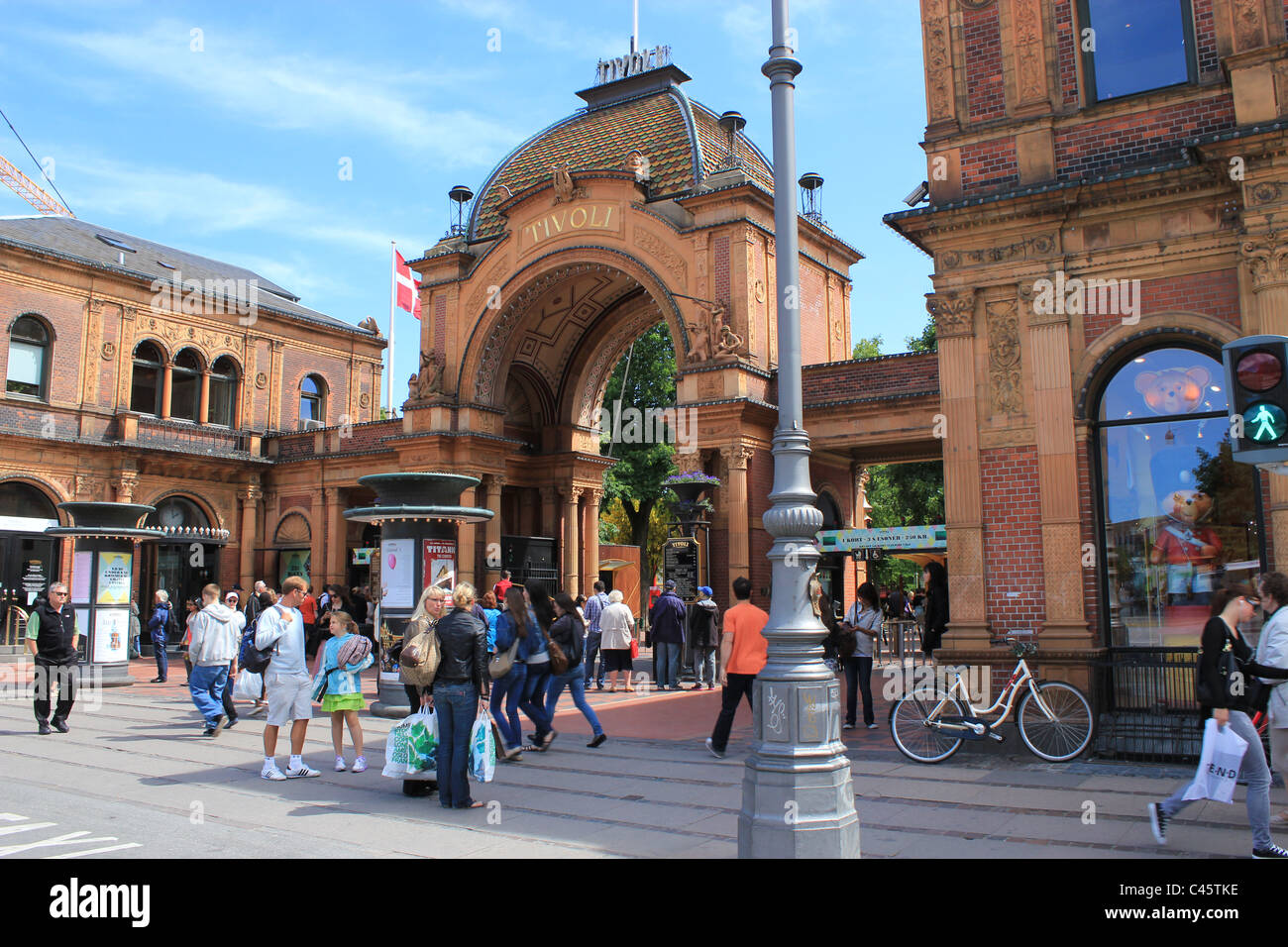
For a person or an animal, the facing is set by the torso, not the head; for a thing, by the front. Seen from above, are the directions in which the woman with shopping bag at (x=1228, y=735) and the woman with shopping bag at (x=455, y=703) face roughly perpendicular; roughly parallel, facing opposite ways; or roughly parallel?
roughly perpendicular

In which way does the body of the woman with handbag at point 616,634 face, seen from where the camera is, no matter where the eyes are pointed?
away from the camera

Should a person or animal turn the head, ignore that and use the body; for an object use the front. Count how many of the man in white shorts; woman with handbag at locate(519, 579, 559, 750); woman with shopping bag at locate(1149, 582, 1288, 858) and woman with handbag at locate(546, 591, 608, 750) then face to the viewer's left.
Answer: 2

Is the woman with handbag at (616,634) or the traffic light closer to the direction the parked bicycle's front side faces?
the traffic light

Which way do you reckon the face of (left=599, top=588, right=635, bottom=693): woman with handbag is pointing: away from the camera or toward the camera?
away from the camera

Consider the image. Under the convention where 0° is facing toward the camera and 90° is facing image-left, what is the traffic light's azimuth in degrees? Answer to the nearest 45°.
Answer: approximately 0°

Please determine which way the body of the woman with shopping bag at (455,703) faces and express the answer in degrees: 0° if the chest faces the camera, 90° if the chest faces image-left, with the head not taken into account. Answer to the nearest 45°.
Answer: approximately 225°

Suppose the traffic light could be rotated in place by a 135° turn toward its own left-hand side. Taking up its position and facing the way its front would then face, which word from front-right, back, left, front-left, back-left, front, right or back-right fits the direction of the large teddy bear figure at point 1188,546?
front-left

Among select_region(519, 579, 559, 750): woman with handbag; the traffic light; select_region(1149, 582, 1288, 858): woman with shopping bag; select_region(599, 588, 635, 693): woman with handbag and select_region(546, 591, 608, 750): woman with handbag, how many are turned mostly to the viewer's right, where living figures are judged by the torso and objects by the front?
1

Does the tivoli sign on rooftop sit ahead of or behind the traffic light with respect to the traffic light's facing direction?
behind

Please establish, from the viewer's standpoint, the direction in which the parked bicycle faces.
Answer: facing to the right of the viewer

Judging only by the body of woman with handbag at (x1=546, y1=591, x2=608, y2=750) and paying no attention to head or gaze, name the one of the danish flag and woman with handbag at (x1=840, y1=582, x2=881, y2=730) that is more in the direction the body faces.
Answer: the danish flag

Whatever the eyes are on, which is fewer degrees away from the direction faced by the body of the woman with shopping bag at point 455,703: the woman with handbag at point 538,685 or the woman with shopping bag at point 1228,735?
the woman with handbag

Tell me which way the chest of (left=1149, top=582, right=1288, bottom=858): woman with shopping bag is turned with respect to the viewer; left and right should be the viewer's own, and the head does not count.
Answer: facing to the right of the viewer
